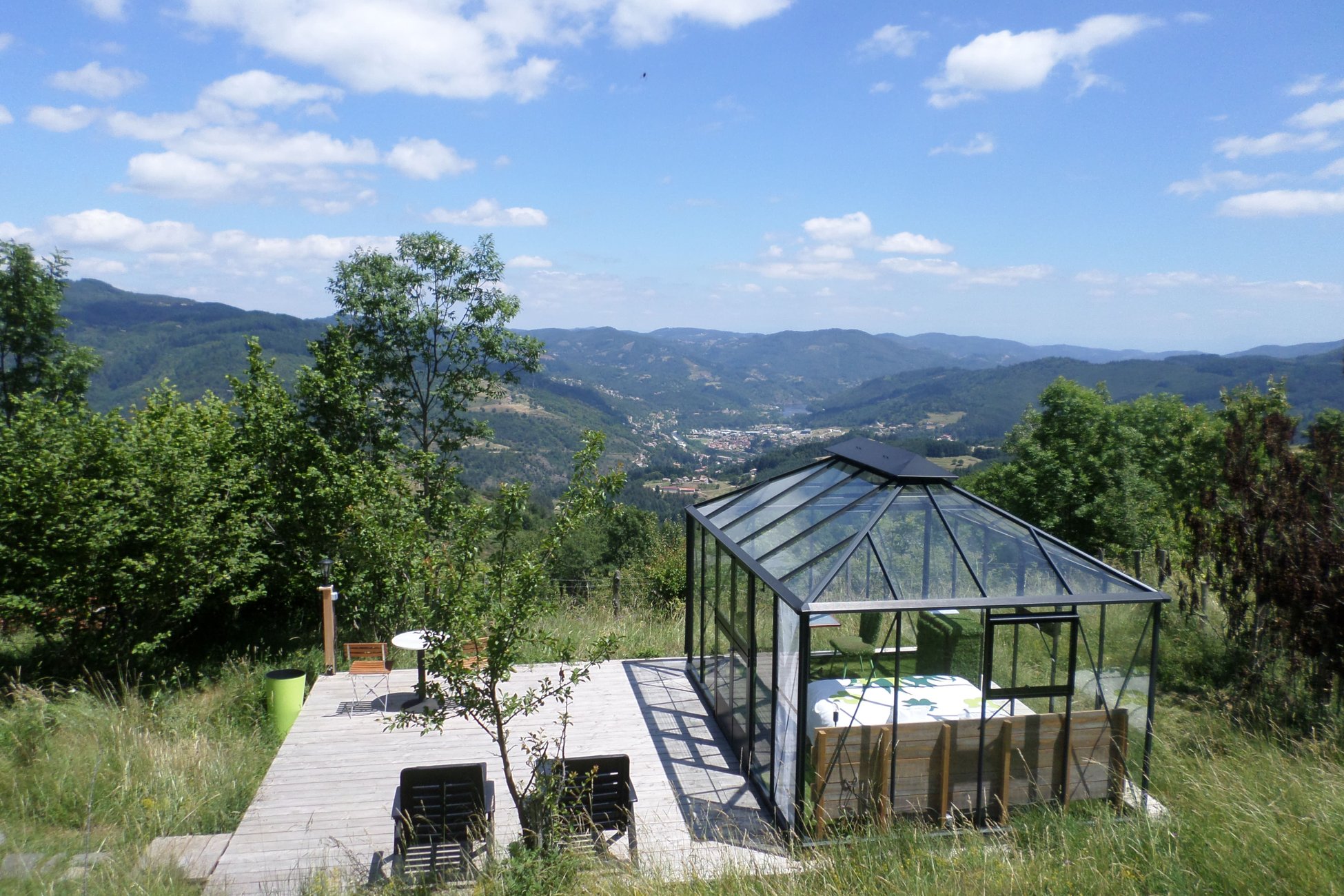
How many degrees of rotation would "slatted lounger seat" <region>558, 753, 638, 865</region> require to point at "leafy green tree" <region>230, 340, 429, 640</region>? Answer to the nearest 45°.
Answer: approximately 45° to its left

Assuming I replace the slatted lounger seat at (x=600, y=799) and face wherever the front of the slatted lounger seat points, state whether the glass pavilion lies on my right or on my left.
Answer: on my right

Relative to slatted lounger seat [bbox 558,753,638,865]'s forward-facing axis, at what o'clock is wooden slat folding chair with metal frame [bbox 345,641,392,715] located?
The wooden slat folding chair with metal frame is roughly at 11 o'clock from the slatted lounger seat.

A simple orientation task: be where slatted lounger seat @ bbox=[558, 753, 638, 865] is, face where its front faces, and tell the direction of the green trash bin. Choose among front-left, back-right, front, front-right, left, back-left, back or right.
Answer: front-left

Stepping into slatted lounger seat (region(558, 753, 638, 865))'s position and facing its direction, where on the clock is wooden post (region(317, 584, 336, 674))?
The wooden post is roughly at 11 o'clock from the slatted lounger seat.

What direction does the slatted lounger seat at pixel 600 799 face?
away from the camera

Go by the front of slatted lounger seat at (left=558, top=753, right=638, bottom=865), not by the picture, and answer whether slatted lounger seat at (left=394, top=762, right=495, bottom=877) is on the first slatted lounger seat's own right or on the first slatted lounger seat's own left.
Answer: on the first slatted lounger seat's own left

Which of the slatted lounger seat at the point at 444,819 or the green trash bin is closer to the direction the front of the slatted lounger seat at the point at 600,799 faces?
the green trash bin
